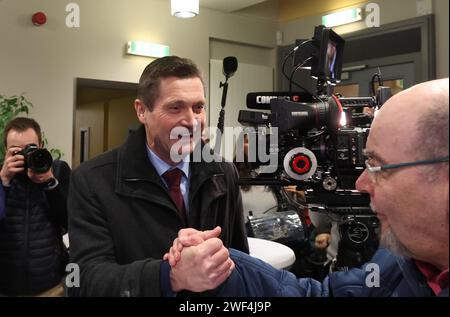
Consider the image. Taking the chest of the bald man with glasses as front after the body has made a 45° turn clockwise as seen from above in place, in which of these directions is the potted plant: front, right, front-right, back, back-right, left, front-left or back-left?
front

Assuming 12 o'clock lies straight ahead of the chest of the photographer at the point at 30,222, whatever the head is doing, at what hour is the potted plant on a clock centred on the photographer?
The potted plant is roughly at 6 o'clock from the photographer.

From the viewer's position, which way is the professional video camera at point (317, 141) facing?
facing to the left of the viewer

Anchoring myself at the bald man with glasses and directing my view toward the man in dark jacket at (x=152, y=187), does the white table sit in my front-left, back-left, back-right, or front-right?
front-right

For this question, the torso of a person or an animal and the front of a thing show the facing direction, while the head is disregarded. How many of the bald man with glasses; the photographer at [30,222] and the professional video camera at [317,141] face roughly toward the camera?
1

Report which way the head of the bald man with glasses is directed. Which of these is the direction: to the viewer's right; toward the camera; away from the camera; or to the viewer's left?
to the viewer's left

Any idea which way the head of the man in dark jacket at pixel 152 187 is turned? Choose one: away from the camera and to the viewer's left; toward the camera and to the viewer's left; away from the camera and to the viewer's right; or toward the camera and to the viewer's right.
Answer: toward the camera and to the viewer's right

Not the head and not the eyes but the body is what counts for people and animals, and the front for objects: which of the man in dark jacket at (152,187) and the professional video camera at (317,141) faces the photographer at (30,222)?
the professional video camera

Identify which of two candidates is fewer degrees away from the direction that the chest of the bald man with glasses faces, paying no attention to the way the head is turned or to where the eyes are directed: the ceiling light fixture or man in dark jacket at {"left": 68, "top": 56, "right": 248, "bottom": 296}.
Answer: the man in dark jacket

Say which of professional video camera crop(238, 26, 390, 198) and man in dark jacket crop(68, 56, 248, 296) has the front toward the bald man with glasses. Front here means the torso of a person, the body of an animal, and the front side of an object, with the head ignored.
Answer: the man in dark jacket

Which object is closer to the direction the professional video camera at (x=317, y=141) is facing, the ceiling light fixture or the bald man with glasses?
the ceiling light fixture

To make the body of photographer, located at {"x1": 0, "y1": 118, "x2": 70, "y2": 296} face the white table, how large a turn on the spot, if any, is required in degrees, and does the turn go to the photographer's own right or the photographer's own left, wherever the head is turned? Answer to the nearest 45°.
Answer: approximately 45° to the photographer's own left

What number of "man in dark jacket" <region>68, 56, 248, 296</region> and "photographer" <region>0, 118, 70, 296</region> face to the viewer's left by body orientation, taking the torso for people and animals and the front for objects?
0

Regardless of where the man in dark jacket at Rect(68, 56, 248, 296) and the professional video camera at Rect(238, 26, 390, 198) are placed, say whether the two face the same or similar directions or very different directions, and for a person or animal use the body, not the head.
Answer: very different directions

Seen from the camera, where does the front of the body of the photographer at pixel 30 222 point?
toward the camera

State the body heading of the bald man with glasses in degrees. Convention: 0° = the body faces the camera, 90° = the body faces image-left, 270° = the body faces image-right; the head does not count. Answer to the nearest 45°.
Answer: approximately 90°
